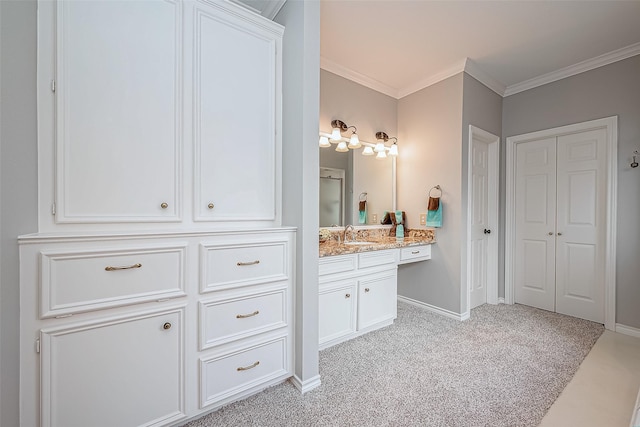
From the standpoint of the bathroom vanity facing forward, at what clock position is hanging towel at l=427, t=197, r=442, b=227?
The hanging towel is roughly at 9 o'clock from the bathroom vanity.

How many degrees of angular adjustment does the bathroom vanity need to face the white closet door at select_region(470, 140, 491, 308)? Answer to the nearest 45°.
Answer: approximately 90° to its left

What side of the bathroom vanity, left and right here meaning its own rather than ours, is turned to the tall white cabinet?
right

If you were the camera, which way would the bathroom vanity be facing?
facing the viewer and to the right of the viewer

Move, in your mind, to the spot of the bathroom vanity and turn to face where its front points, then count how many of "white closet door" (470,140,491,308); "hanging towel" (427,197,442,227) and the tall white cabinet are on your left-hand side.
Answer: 2
